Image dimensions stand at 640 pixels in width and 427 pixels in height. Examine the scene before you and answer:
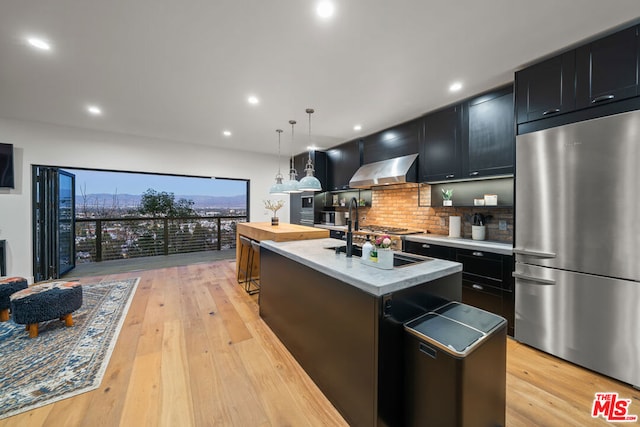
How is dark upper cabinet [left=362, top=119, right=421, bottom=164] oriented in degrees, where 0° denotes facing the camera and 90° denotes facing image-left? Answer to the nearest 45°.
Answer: approximately 45°

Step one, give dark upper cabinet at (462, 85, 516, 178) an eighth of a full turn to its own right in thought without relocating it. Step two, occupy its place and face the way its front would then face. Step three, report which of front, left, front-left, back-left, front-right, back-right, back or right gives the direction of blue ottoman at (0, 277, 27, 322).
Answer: front-left

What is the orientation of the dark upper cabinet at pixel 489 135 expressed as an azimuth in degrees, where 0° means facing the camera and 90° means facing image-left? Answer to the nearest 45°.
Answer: approximately 45°

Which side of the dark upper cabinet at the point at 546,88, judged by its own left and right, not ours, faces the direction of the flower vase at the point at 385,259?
front

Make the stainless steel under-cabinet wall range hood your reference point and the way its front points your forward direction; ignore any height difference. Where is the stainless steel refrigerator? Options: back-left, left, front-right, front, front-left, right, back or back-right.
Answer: left

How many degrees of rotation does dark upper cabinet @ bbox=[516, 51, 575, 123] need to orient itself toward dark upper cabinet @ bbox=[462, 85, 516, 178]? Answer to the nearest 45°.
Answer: approximately 90° to its right

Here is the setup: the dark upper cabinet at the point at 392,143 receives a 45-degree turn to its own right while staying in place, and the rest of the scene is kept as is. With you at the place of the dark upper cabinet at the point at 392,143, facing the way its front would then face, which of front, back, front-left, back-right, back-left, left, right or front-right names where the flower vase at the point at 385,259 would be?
left

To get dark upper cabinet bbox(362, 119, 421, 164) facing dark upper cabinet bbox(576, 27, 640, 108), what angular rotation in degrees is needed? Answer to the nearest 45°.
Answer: approximately 90° to its left

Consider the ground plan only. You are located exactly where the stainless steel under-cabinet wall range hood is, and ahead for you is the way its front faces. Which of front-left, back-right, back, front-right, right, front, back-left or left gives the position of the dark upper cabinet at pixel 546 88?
left

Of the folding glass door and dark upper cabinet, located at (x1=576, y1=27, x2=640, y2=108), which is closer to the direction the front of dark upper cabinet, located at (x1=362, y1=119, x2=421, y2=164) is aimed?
the folding glass door

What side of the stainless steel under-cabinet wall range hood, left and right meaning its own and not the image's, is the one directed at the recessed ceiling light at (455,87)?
left

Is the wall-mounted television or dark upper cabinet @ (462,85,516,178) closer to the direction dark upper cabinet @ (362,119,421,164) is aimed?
the wall-mounted television

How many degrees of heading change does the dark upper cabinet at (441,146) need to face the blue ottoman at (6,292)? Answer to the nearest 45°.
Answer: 0° — it already faces it

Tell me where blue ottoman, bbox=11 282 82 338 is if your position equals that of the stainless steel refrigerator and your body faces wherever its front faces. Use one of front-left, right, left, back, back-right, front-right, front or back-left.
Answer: front

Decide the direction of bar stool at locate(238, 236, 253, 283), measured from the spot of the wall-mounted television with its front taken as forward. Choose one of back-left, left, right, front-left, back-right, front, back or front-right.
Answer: front-left

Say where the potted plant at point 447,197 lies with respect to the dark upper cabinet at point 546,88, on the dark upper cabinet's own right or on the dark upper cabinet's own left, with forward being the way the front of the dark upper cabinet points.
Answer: on the dark upper cabinet's own right
